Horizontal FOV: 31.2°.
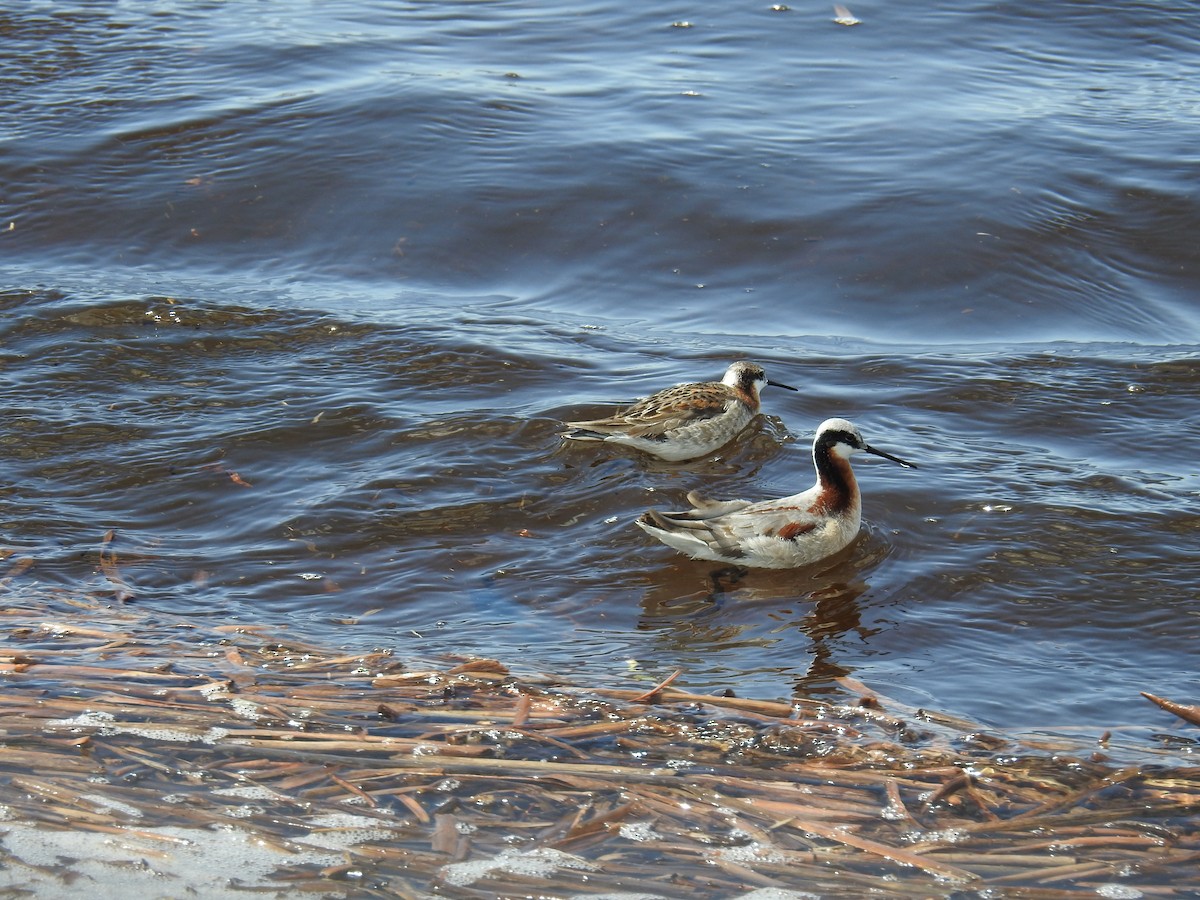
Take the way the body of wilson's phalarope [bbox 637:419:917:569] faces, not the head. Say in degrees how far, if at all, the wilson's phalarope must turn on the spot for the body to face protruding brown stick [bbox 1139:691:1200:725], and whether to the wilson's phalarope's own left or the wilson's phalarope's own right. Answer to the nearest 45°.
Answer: approximately 45° to the wilson's phalarope's own right

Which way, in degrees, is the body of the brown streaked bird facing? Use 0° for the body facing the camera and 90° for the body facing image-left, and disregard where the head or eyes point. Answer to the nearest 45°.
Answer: approximately 270°

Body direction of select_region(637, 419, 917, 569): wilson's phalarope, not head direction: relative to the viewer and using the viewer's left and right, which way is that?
facing to the right of the viewer

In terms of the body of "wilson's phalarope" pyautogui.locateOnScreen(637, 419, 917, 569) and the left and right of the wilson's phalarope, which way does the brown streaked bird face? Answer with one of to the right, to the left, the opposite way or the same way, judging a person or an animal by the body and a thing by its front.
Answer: the same way

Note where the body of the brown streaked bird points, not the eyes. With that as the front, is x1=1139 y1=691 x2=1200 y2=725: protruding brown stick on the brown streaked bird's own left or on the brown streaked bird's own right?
on the brown streaked bird's own right

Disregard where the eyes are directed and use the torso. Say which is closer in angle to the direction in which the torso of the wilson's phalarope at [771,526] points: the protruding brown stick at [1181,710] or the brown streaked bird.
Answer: the protruding brown stick

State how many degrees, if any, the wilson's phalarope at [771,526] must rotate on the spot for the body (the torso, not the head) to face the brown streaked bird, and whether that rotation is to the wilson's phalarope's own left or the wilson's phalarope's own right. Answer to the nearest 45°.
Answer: approximately 90° to the wilson's phalarope's own left

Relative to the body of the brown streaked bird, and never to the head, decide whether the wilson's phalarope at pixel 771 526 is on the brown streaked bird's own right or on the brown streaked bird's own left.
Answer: on the brown streaked bird's own right

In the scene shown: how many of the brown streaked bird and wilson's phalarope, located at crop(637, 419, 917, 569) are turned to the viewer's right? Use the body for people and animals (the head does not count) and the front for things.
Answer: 2
